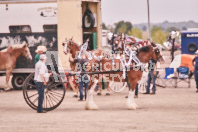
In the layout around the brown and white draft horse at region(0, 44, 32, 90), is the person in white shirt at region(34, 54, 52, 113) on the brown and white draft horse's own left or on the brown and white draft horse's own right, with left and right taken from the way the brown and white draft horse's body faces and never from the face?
on the brown and white draft horse's own right

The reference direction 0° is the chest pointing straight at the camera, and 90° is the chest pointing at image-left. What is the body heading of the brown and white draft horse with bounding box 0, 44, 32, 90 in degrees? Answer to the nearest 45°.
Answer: approximately 270°
